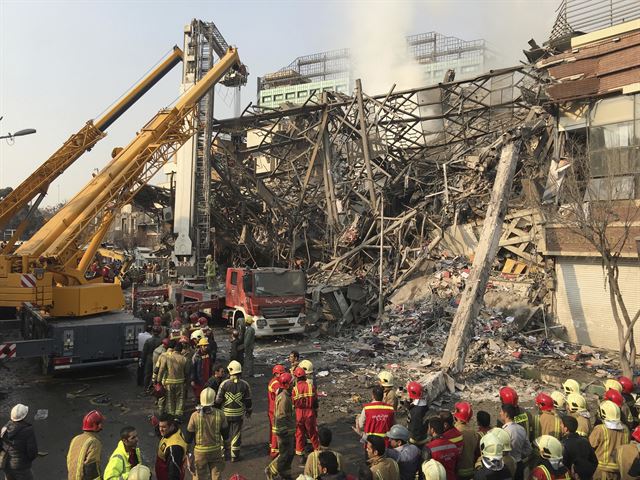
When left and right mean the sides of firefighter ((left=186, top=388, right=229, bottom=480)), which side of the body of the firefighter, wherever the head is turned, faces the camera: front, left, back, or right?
back

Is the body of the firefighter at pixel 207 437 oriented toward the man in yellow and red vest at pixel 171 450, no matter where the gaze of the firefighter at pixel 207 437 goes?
no

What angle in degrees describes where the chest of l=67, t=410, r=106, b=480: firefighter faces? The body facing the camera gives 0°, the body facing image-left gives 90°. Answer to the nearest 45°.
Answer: approximately 225°

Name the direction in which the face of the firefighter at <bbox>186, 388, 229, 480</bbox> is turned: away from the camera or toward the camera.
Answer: away from the camera

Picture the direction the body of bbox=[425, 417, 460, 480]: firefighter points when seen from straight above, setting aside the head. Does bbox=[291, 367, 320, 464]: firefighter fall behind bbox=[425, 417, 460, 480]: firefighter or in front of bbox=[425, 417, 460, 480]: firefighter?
in front

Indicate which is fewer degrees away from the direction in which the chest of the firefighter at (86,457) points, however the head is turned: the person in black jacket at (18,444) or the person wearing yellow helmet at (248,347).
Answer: the person wearing yellow helmet

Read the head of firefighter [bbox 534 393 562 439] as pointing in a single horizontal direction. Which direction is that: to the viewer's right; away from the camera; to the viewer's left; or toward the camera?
away from the camera

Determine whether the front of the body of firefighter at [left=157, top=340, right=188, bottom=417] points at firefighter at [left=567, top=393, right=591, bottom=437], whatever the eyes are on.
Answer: no

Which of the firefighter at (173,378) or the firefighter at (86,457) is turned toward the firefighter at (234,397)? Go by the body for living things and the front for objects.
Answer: the firefighter at (86,457)

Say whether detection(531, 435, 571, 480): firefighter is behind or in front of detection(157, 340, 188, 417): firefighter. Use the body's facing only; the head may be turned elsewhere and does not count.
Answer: behind

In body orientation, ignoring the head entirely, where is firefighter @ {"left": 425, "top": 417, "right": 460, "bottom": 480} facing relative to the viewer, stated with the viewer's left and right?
facing away from the viewer and to the left of the viewer

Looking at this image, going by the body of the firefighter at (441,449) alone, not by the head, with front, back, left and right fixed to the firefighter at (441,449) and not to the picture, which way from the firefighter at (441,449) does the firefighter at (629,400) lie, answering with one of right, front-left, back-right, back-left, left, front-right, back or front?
right

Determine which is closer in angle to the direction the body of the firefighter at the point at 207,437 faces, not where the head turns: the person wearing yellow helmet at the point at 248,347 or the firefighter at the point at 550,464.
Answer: the person wearing yellow helmet

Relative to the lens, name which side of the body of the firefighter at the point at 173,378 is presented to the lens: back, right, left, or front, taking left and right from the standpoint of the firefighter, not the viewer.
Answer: back

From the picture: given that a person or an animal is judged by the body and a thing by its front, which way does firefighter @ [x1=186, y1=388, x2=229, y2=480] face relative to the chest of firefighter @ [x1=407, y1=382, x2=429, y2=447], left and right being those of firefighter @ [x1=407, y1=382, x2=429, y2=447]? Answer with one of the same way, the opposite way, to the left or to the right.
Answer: the same way

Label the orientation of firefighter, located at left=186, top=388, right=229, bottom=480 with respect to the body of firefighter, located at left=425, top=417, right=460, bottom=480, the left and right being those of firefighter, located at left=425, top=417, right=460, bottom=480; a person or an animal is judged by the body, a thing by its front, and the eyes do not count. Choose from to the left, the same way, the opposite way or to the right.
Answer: the same way
